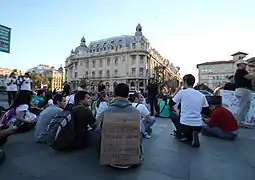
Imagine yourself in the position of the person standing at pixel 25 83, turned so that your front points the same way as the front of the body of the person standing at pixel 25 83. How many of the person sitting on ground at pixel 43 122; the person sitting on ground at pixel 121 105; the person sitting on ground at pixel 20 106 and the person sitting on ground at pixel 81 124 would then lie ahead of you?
4

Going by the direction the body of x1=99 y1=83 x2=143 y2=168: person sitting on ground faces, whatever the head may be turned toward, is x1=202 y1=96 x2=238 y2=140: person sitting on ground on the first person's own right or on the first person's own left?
on the first person's own right

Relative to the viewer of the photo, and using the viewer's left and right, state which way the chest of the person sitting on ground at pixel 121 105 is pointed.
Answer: facing away from the viewer

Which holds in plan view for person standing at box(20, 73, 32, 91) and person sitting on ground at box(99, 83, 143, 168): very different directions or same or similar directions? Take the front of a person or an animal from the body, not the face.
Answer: very different directions

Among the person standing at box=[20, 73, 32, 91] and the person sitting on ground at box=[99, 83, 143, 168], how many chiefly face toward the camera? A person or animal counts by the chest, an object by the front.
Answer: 1

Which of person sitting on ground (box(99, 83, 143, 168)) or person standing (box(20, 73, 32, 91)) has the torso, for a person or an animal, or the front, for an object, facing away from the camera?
the person sitting on ground

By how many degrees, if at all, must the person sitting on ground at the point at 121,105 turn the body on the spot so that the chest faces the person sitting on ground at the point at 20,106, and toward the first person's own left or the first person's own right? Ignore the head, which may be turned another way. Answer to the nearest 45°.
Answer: approximately 45° to the first person's own left

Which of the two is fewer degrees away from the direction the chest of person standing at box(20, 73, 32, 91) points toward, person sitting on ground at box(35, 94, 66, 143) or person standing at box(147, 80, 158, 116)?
the person sitting on ground

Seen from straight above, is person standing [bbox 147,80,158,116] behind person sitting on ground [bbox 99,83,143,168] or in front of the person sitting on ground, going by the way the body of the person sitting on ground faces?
in front

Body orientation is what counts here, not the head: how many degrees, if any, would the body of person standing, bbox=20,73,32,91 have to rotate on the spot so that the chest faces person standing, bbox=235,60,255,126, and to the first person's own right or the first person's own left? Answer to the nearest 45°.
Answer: approximately 45° to the first person's own left
